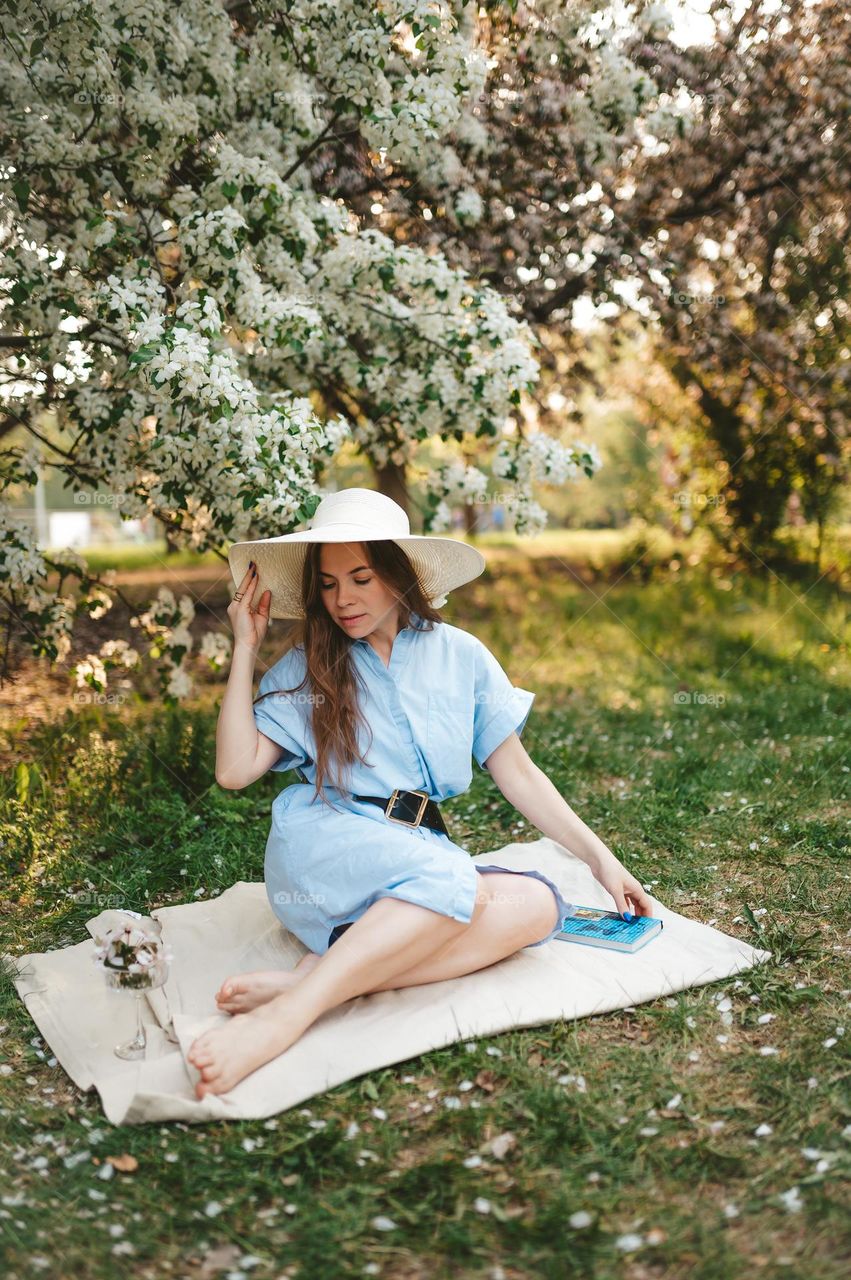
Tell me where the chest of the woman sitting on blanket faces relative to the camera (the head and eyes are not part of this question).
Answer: toward the camera
